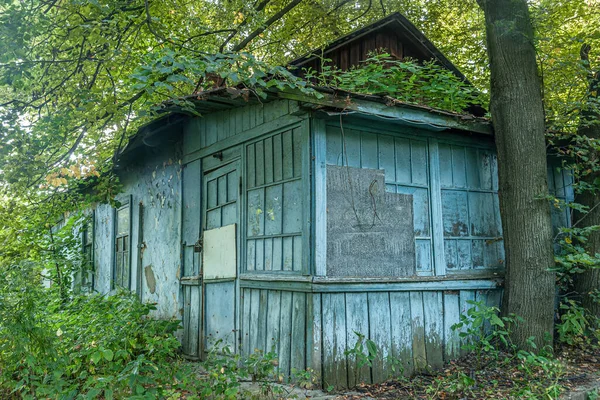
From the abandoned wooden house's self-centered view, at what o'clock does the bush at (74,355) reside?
The bush is roughly at 1 o'clock from the abandoned wooden house.

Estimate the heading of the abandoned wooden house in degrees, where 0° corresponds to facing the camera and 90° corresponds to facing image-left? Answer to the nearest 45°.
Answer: approximately 45°
